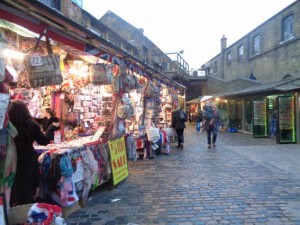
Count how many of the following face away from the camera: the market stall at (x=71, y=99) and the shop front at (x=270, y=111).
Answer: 0

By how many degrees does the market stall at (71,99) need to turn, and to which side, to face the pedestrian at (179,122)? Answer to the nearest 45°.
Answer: approximately 90° to its left

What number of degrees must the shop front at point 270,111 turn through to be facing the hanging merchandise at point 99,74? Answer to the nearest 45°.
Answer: approximately 45° to its left

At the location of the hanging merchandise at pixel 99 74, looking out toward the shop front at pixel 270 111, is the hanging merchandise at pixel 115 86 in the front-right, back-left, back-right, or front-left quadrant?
front-left

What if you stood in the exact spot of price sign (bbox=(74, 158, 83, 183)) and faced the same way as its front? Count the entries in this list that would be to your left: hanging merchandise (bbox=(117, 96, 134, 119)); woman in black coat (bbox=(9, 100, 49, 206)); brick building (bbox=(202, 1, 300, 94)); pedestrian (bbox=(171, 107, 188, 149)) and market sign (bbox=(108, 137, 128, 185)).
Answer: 4

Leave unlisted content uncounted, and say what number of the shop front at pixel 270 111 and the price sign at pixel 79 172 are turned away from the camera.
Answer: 0

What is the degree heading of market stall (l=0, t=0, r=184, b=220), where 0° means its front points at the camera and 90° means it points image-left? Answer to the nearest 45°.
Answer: approximately 315°

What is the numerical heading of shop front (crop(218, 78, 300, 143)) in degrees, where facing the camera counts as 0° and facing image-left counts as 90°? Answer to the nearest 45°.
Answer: approximately 45°

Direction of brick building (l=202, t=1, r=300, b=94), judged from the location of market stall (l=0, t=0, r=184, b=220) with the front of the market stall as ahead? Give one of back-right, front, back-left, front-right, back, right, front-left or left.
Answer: left

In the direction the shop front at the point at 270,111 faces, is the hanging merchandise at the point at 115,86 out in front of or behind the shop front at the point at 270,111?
in front

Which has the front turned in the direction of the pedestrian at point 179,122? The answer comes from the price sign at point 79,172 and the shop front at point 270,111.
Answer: the shop front

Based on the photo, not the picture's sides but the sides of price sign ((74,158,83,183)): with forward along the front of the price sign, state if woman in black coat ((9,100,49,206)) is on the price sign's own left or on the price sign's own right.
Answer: on the price sign's own right

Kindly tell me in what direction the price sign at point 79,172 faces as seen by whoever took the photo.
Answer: facing the viewer and to the right of the viewer

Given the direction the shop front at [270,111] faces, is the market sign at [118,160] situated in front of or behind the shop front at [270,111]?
in front

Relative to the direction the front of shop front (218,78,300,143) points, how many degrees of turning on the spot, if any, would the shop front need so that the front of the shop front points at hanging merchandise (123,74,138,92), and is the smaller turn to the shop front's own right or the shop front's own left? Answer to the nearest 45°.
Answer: approximately 45° to the shop front's own left
